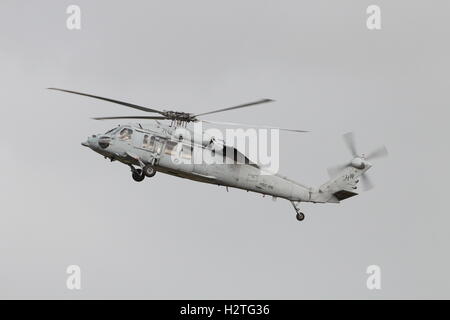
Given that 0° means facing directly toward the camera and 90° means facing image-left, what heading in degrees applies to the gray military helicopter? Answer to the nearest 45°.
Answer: approximately 90°
